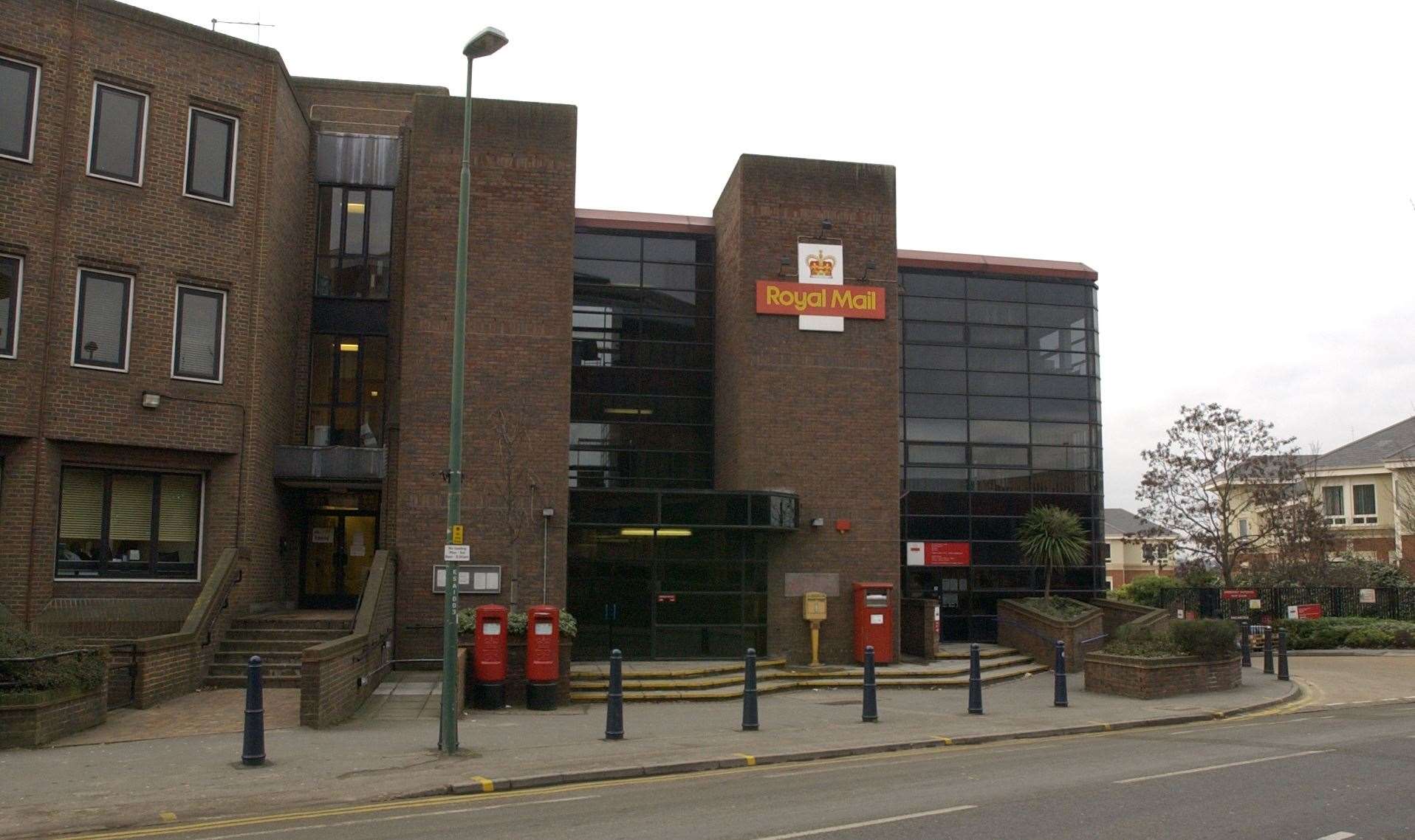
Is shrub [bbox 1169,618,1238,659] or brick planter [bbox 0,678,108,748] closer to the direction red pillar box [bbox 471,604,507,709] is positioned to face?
the brick planter

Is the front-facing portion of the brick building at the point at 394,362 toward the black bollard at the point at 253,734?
yes

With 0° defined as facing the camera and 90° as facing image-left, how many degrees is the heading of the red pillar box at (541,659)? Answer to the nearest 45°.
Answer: approximately 0°

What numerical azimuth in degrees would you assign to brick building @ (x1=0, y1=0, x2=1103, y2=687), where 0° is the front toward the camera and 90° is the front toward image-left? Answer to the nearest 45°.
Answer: approximately 0°

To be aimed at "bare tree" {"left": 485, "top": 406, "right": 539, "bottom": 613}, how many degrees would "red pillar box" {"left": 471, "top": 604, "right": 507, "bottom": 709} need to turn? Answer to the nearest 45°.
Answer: approximately 180°

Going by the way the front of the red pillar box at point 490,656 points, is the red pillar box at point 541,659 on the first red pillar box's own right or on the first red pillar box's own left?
on the first red pillar box's own left

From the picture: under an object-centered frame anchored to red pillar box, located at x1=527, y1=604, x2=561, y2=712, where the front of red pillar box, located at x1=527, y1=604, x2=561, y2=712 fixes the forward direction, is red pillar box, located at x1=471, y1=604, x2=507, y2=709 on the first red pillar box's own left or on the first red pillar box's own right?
on the first red pillar box's own right

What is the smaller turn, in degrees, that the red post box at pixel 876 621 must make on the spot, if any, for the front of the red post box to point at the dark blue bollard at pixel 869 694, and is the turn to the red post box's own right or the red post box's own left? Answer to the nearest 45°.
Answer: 0° — it already faces it
